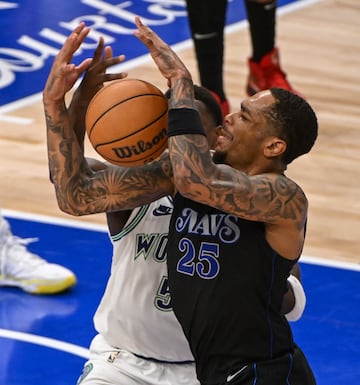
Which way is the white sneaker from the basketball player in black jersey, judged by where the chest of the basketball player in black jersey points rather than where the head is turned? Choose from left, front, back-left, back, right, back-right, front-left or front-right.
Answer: right

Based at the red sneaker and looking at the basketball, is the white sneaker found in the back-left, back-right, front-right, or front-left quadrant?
front-right

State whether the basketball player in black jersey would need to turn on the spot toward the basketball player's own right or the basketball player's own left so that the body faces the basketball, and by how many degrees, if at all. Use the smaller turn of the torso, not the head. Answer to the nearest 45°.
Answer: approximately 90° to the basketball player's own right

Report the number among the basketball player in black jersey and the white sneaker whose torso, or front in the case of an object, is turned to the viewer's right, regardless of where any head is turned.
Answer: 1

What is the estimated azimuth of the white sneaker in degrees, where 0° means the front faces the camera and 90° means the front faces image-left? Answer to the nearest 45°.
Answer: approximately 270°

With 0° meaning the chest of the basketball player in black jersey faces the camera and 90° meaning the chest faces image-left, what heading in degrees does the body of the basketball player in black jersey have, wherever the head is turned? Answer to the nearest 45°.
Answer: approximately 45°

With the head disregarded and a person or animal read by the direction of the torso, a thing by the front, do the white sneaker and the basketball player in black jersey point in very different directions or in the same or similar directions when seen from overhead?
very different directions
